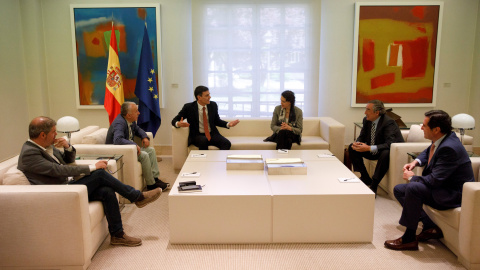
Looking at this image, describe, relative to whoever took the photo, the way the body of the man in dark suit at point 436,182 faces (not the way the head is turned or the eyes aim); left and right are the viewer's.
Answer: facing to the left of the viewer

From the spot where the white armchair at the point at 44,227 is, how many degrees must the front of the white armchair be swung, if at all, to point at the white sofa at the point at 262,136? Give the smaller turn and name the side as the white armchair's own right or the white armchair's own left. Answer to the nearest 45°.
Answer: approximately 45° to the white armchair's own left

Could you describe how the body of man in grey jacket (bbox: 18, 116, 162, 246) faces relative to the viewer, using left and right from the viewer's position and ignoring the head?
facing to the right of the viewer

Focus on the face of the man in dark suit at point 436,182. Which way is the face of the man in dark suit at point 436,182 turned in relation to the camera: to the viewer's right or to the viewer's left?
to the viewer's left

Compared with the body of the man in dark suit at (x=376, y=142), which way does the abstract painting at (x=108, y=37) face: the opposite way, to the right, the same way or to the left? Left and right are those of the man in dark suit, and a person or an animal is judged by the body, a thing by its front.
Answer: to the left

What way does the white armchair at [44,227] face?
to the viewer's right

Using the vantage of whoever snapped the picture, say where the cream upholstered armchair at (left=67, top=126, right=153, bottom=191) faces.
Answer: facing to the right of the viewer

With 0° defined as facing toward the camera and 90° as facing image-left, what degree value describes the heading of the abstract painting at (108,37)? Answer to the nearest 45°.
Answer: approximately 0°

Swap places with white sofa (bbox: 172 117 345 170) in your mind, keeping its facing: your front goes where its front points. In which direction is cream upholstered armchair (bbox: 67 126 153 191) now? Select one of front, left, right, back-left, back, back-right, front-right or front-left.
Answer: front-right

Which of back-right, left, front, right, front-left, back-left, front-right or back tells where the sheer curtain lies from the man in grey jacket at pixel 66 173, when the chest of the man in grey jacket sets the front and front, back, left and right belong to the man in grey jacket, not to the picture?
front-left

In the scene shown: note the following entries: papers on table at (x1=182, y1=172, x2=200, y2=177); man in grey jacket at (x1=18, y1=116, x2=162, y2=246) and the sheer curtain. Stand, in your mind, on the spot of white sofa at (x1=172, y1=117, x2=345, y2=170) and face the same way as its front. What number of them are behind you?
1

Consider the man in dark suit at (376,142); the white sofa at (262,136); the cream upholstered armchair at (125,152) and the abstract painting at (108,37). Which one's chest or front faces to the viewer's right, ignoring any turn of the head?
the cream upholstered armchair at (125,152)
